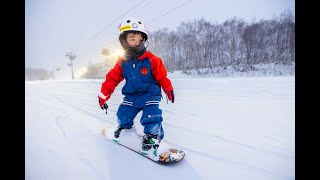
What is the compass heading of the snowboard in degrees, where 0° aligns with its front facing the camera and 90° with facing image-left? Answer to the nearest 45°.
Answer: approximately 315°

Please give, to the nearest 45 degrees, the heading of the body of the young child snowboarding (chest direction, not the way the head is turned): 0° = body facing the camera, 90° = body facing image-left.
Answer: approximately 0°
